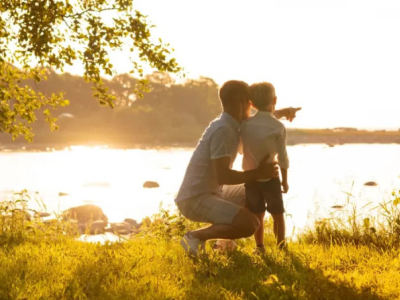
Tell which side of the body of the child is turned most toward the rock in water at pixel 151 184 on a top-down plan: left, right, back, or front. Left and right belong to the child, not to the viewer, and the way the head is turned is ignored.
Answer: front

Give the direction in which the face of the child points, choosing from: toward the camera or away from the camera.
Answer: away from the camera

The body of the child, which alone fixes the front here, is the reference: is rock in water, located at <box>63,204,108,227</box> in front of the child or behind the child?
in front

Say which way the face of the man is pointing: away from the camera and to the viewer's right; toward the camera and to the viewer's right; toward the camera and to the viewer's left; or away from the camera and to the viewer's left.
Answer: away from the camera and to the viewer's right
